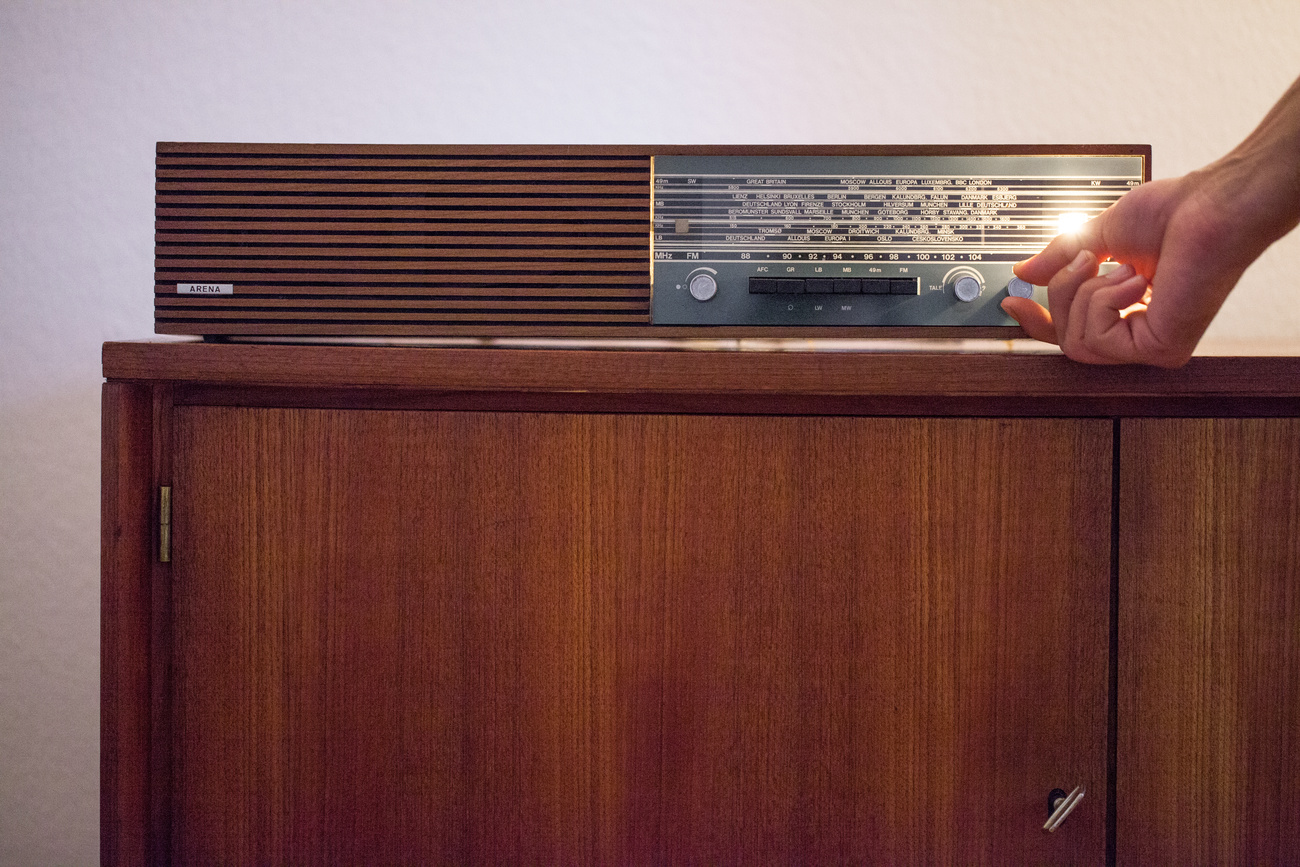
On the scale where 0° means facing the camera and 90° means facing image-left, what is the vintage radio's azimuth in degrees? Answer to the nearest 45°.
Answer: approximately 0°

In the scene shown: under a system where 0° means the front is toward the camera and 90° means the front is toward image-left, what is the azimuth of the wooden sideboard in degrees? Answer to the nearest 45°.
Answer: approximately 0°

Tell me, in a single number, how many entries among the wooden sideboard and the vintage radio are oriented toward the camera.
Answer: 2
